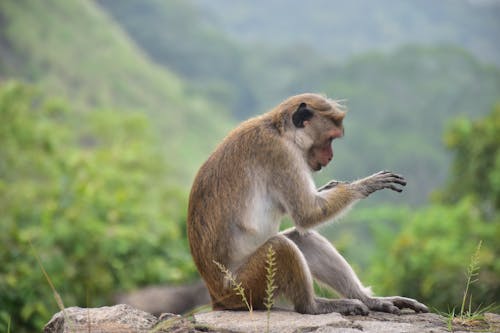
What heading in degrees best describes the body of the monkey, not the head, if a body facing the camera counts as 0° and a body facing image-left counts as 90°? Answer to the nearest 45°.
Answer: approximately 270°

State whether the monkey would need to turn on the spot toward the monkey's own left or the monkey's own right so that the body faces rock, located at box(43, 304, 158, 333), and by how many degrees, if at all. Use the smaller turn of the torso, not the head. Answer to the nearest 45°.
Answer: approximately 135° to the monkey's own right
